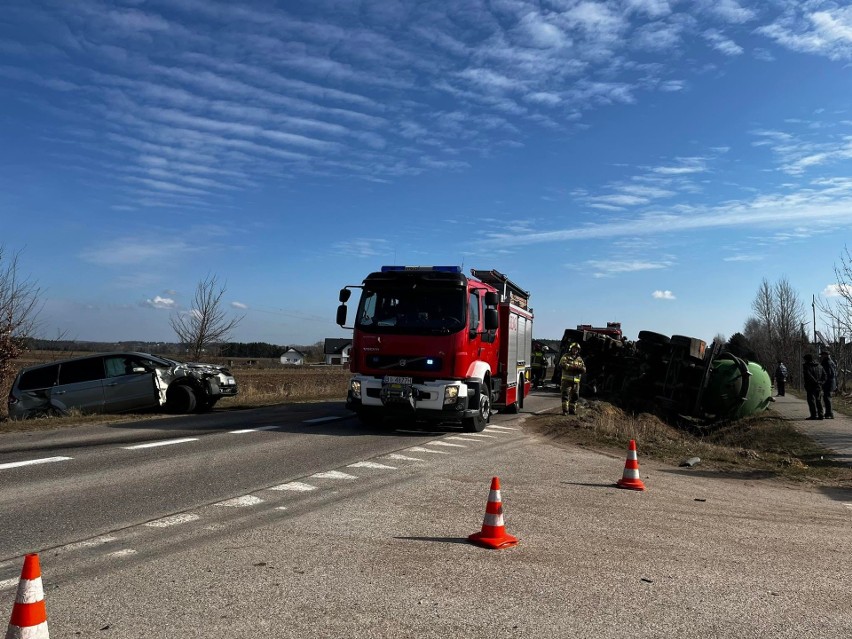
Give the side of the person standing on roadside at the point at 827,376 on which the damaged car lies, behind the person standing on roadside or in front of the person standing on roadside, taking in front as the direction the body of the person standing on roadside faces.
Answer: in front

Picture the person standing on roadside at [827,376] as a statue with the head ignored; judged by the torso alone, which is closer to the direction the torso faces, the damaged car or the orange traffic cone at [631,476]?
the damaged car

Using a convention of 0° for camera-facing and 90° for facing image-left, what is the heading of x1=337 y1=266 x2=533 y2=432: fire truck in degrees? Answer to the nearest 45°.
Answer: approximately 45°

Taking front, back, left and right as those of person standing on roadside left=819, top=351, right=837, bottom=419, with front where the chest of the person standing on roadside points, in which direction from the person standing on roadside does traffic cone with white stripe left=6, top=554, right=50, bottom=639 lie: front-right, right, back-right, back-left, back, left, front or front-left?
left

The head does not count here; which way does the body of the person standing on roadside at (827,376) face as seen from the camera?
to the viewer's left

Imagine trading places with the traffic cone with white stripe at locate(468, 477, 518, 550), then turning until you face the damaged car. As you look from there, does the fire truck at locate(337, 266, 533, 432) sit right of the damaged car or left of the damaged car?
right

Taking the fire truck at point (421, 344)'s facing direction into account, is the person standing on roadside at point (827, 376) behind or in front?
behind

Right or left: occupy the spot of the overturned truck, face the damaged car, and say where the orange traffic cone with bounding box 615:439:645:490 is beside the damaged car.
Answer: left

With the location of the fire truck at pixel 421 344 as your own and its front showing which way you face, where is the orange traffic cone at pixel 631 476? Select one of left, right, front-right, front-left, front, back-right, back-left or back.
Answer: left

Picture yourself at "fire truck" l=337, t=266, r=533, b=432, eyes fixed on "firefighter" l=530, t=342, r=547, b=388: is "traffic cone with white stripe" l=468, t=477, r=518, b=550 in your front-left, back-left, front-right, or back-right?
back-right

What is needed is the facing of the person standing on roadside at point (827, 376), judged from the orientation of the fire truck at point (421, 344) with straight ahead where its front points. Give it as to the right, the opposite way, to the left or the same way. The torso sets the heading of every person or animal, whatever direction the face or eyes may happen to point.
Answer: to the right

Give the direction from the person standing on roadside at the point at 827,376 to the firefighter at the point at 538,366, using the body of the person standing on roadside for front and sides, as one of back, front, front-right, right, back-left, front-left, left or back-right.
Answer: front-right
